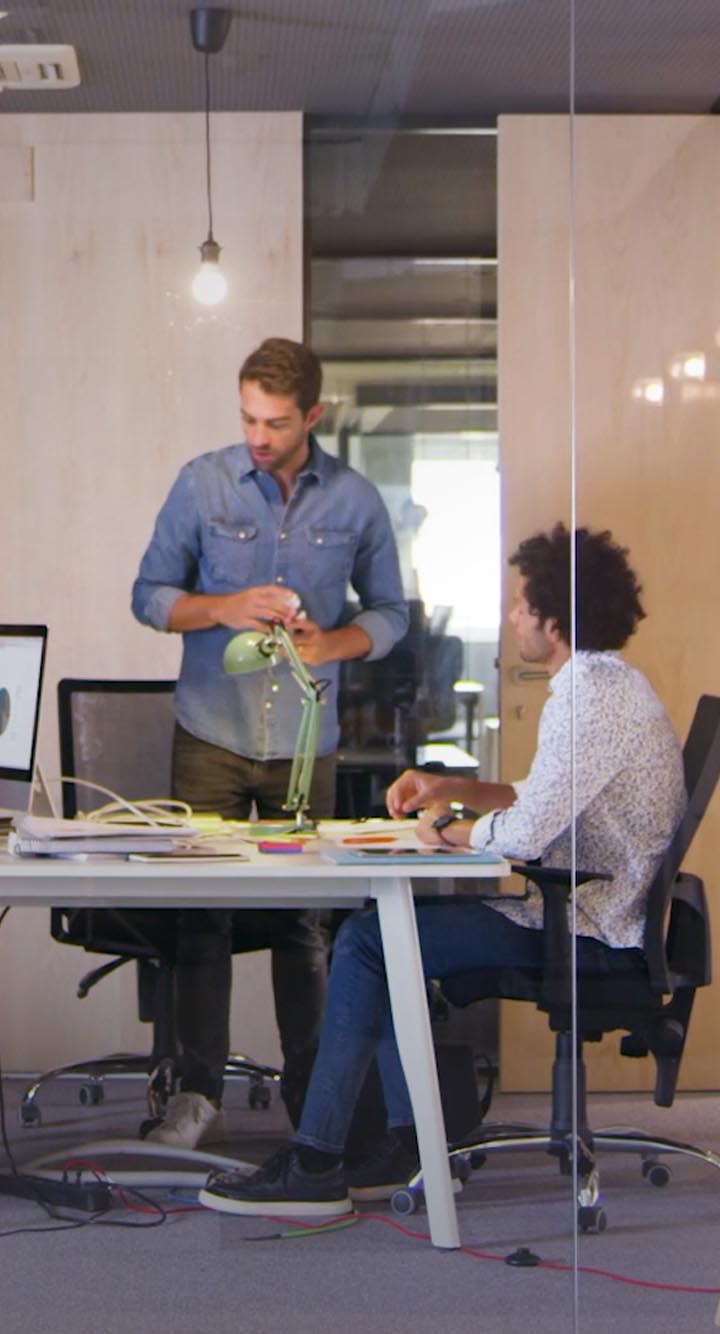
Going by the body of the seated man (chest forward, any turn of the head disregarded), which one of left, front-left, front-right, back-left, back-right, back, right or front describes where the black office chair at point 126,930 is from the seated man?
front

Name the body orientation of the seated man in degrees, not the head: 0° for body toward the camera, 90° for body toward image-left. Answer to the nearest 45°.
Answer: approximately 90°

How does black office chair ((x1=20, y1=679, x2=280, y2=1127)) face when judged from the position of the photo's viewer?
facing the viewer

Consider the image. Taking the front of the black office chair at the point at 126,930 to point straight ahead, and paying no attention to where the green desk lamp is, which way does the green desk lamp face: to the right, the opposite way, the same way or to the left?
to the right

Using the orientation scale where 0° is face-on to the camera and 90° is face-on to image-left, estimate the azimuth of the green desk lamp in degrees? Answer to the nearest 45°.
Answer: approximately 90°

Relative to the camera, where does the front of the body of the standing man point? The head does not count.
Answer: toward the camera

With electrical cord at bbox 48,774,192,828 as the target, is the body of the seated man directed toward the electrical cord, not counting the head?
yes
